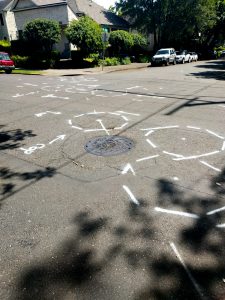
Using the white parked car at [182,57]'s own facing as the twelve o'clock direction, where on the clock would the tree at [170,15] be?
The tree is roughly at 4 o'clock from the white parked car.

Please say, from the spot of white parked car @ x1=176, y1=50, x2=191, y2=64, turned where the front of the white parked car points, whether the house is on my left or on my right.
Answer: on my right

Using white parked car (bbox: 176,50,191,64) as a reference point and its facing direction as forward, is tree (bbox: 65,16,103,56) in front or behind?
in front

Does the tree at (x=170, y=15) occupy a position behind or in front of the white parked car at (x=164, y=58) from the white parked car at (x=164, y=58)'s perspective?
behind

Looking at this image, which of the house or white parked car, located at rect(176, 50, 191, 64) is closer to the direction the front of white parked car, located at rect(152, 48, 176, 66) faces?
the house

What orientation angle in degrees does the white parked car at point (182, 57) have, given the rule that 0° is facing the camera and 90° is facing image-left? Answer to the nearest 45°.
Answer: approximately 45°

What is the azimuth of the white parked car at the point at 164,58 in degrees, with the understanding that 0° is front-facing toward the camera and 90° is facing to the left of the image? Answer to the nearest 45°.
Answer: approximately 45°

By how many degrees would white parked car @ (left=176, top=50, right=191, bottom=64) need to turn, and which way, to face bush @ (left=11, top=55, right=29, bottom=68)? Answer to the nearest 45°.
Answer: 0° — it already faces it

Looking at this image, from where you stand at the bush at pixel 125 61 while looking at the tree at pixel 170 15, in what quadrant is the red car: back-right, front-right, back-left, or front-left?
back-left

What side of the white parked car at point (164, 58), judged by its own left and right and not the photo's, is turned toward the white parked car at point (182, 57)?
back

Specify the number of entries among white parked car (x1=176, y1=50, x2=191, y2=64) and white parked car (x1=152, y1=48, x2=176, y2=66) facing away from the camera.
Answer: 0
